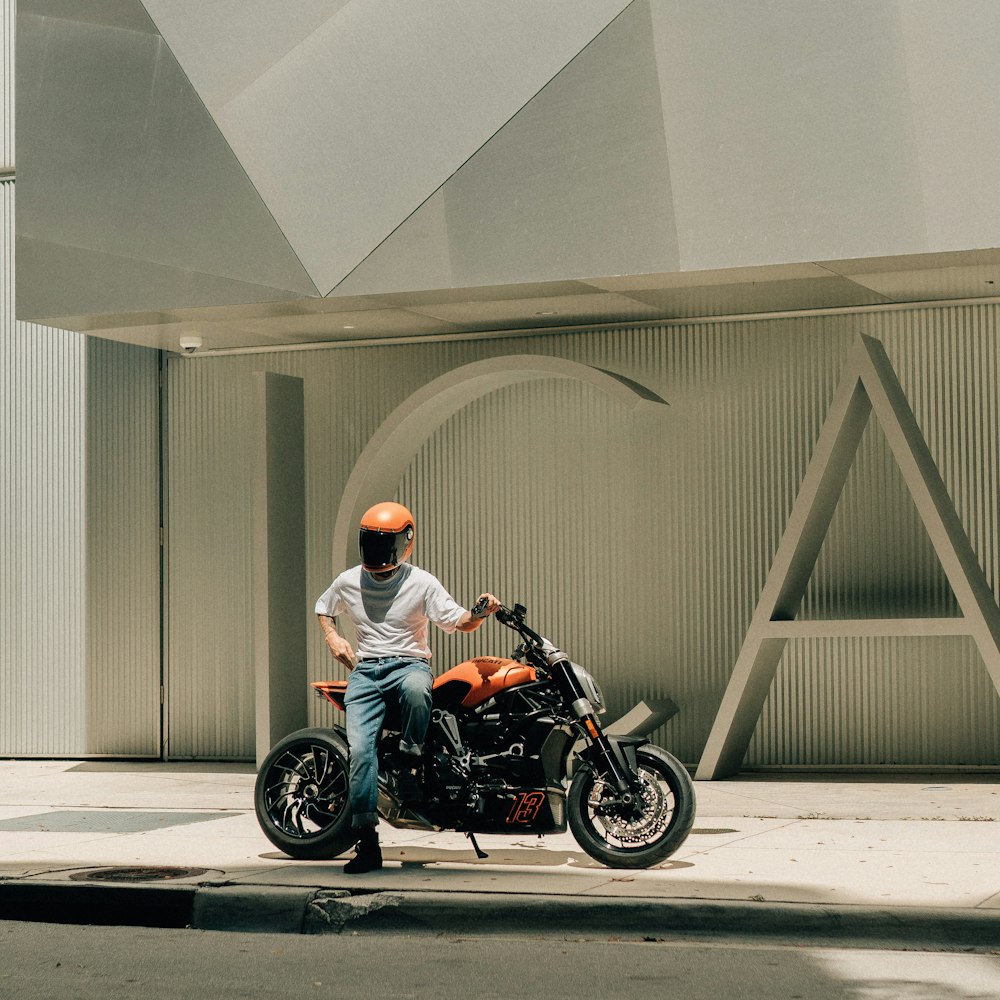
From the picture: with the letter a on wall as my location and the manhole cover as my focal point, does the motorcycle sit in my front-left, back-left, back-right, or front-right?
front-left

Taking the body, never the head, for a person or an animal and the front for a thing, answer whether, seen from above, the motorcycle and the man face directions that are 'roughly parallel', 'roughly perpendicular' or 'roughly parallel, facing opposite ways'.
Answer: roughly perpendicular

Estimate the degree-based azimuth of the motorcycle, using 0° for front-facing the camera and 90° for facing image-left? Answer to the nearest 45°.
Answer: approximately 270°

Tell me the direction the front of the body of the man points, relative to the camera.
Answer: toward the camera

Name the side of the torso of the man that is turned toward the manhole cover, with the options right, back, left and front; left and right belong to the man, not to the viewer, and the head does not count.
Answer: right

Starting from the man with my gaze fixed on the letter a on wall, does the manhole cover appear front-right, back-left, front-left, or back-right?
back-left

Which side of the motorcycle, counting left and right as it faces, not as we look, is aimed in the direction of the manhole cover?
back

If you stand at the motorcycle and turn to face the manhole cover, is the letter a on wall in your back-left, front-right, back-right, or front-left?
back-right

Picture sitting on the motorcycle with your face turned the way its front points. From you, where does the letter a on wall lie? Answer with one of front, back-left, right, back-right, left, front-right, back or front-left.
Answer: front-left

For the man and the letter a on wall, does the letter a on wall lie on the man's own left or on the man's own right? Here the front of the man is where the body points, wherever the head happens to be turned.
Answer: on the man's own left

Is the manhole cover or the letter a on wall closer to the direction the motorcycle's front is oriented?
the letter a on wall
